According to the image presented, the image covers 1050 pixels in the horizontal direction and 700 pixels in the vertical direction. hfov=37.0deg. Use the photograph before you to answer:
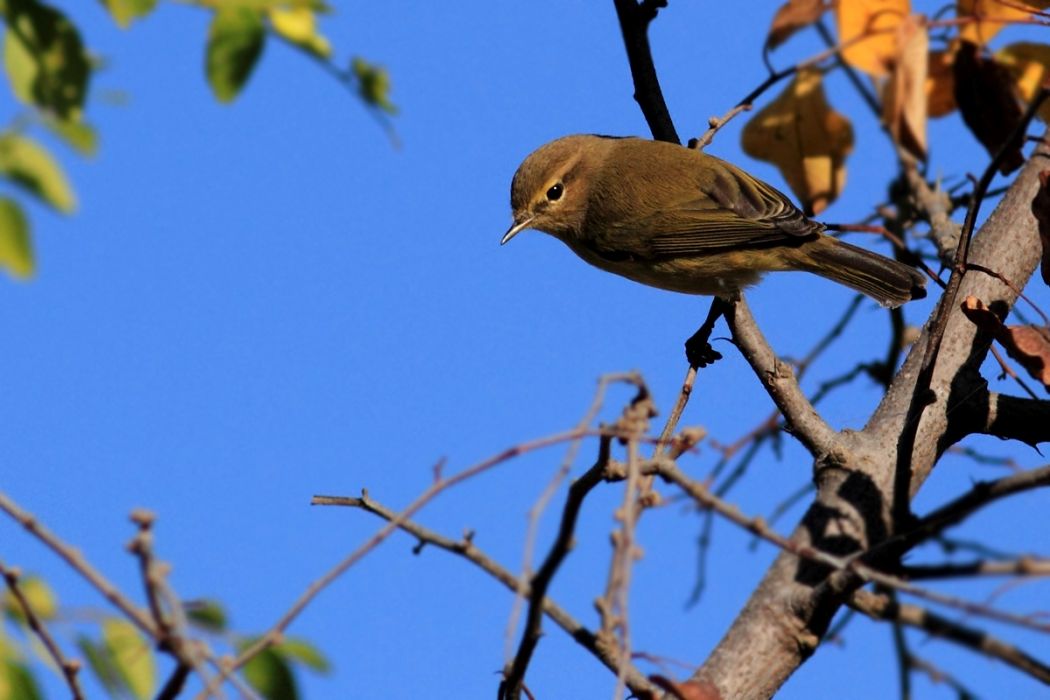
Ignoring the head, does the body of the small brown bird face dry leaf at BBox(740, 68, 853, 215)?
no

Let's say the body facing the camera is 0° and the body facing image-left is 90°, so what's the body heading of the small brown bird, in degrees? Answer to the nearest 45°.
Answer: approximately 90°

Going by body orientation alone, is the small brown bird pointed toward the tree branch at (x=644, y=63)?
no
